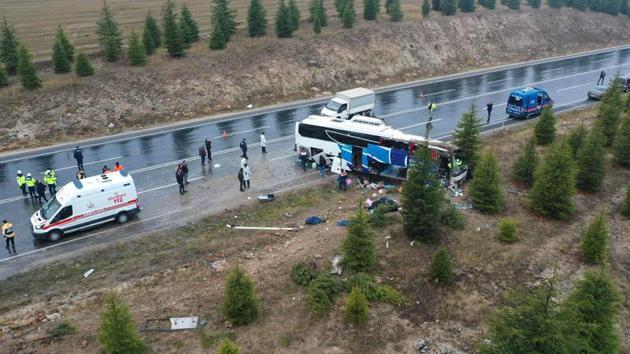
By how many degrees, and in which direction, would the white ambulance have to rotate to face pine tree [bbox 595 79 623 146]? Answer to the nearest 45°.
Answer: approximately 135° to its left

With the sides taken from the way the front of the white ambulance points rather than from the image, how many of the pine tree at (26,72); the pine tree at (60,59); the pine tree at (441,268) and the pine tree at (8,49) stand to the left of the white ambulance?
1

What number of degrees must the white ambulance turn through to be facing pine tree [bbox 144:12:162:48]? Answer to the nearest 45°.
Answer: approximately 135° to its right

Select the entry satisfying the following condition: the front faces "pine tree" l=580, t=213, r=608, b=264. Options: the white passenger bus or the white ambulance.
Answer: the white passenger bus

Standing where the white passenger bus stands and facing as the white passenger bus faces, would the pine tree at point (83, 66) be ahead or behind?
behind

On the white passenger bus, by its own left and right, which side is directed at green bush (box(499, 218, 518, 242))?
front

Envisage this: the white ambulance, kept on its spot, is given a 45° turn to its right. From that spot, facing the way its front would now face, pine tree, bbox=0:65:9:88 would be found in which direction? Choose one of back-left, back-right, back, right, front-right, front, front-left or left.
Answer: right

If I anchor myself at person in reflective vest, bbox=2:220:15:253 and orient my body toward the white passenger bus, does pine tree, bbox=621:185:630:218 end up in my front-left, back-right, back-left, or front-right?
front-right

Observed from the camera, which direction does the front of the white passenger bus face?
facing the viewer and to the right of the viewer

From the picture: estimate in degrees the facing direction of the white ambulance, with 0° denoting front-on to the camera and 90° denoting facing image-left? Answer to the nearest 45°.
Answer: approximately 45°

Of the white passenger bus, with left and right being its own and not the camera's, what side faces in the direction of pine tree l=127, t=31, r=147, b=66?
back

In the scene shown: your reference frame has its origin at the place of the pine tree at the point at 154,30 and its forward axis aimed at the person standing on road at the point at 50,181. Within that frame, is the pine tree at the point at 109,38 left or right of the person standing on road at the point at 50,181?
right

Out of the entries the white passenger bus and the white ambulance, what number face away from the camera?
0

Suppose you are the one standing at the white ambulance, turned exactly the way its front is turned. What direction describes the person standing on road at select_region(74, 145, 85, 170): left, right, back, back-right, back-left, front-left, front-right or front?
back-right

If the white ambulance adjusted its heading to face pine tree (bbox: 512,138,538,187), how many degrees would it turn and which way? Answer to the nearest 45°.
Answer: approximately 135° to its left

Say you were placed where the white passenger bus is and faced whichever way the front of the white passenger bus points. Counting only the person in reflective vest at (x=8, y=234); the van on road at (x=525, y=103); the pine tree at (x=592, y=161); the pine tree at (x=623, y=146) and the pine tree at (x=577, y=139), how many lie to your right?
1

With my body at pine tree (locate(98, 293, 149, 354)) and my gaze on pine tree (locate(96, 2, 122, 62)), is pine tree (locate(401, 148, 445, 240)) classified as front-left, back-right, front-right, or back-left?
front-right
